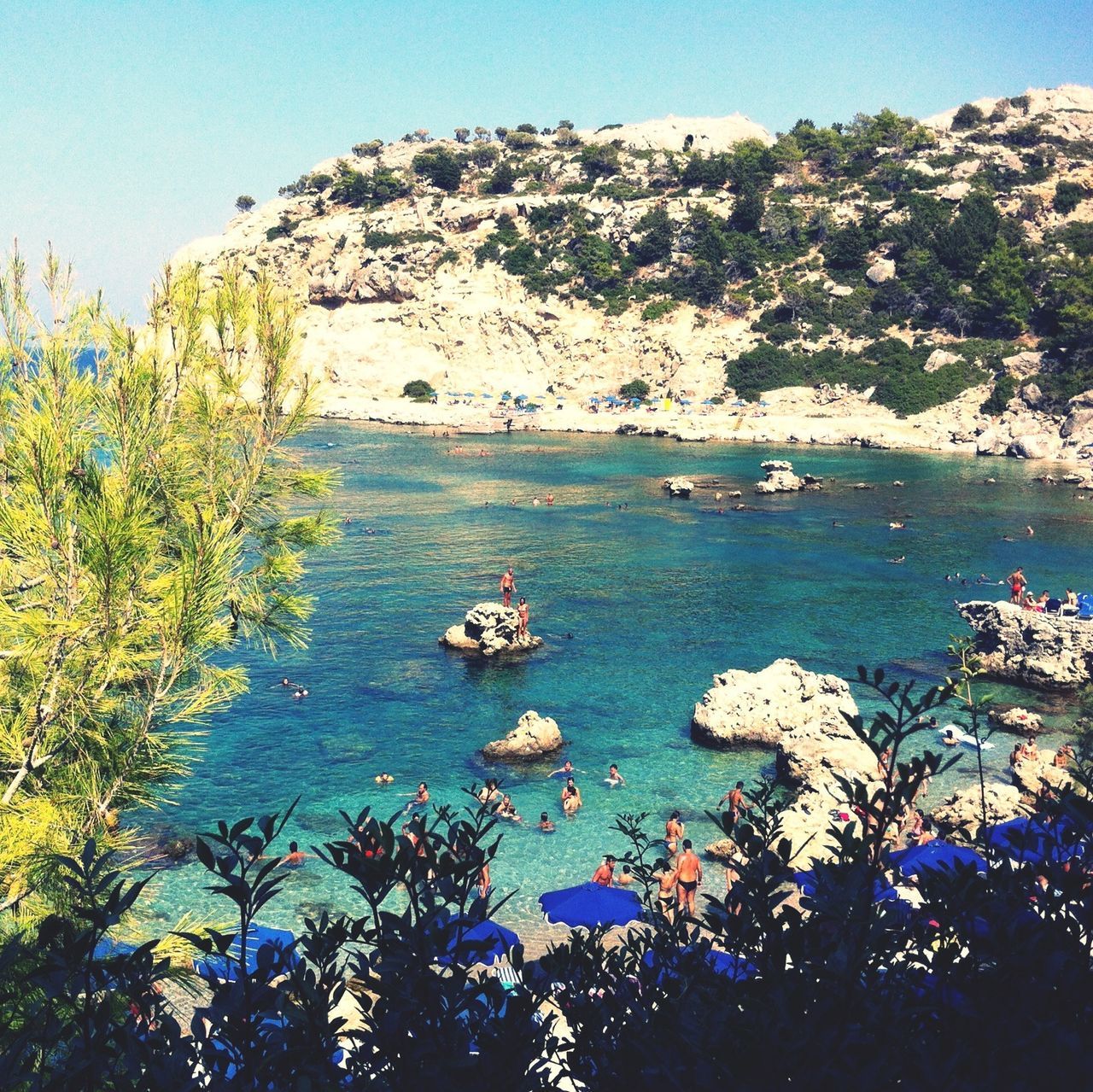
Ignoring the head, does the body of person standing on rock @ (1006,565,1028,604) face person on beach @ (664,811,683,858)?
no

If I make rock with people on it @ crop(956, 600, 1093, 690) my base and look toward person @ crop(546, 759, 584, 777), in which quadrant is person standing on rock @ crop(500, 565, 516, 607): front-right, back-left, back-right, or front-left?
front-right

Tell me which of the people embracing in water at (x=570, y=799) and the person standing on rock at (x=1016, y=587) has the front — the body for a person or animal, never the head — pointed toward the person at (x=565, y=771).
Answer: the people embracing in water at (x=570, y=799)
